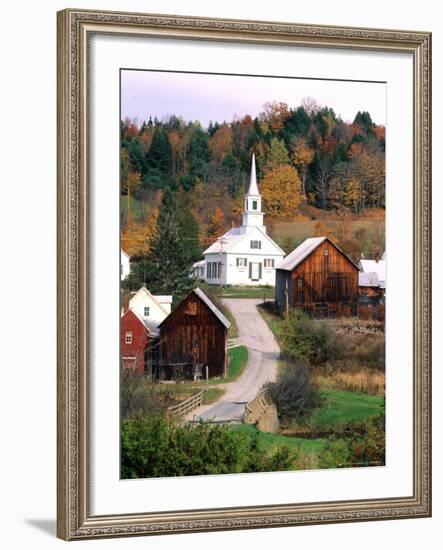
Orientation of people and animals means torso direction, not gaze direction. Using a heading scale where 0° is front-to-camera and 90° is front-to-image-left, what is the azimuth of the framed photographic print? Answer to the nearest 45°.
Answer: approximately 315°
